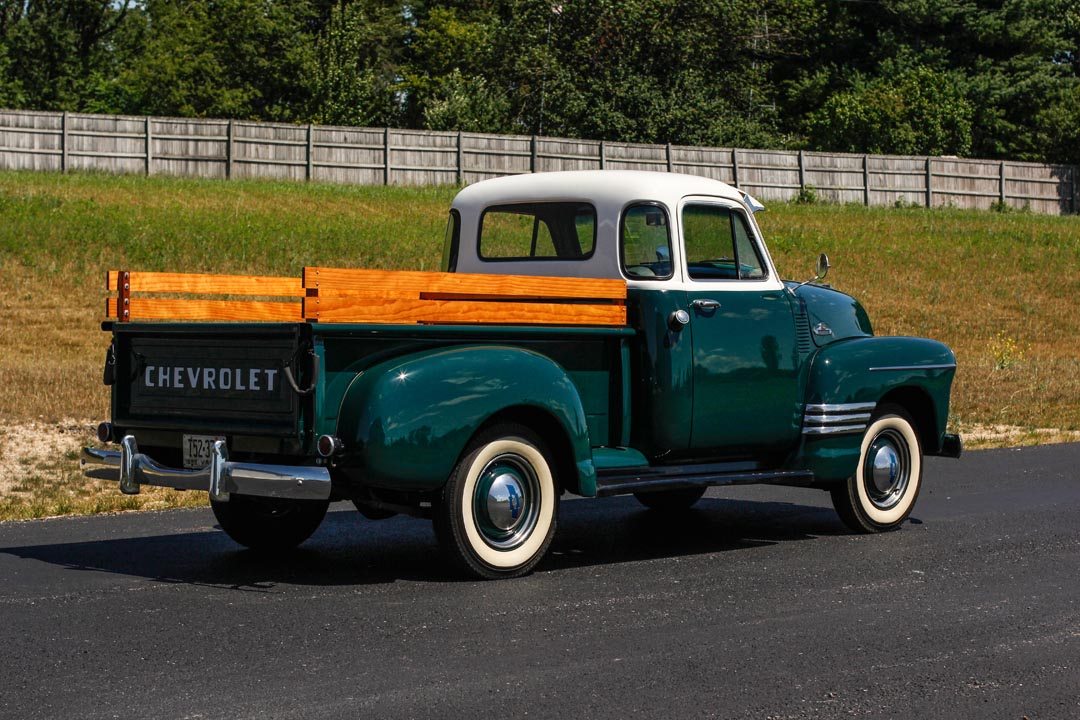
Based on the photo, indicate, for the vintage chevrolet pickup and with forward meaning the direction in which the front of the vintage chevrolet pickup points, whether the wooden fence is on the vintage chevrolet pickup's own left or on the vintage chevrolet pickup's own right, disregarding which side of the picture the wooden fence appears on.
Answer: on the vintage chevrolet pickup's own left

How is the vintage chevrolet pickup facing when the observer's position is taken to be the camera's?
facing away from the viewer and to the right of the viewer
